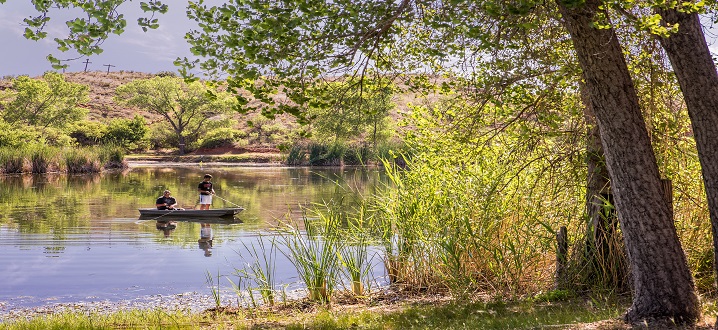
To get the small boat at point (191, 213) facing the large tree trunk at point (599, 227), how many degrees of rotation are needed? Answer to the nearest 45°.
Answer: approximately 90° to its right

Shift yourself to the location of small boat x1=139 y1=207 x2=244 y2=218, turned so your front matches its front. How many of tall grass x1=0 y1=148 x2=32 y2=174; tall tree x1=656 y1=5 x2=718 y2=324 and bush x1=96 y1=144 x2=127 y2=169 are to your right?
1

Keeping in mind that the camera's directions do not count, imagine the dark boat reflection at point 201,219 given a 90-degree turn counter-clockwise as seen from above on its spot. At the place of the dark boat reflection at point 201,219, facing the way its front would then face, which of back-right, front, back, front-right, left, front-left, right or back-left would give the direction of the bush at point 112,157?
front

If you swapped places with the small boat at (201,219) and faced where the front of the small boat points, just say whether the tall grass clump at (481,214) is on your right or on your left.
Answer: on your right

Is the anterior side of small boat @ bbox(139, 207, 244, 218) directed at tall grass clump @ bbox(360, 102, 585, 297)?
no

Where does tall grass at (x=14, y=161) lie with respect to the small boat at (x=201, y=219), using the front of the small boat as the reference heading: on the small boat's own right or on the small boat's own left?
on the small boat's own left

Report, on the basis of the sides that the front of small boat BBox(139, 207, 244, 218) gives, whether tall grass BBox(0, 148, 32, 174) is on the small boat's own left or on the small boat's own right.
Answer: on the small boat's own left

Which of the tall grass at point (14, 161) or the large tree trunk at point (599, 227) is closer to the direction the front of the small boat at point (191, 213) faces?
the large tree trunk

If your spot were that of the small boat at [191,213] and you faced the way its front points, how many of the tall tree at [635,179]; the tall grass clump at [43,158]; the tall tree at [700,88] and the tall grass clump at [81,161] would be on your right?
2

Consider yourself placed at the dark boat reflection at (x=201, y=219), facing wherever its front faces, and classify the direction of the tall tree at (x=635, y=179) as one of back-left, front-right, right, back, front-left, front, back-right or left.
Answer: right

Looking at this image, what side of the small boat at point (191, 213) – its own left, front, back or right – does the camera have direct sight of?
right
